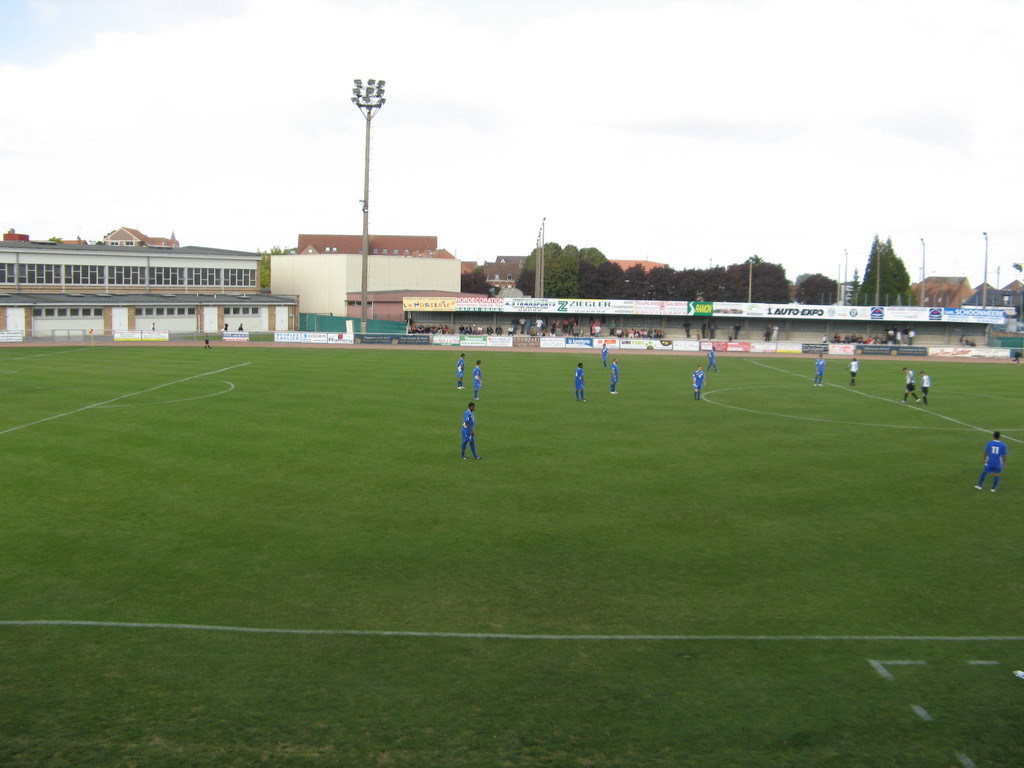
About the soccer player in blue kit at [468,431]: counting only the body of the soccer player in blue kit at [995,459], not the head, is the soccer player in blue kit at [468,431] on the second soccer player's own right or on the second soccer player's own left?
on the second soccer player's own left

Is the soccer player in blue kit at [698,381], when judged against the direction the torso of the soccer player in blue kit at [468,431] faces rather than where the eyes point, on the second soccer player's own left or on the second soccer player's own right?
on the second soccer player's own left

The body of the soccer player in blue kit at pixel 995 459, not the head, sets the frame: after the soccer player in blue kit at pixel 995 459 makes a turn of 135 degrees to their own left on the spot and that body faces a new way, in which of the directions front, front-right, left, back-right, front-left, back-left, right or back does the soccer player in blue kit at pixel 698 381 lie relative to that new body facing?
right

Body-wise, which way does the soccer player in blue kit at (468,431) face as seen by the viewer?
to the viewer's right

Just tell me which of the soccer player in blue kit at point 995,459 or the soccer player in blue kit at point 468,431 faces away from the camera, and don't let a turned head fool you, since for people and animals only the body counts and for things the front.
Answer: the soccer player in blue kit at point 995,459

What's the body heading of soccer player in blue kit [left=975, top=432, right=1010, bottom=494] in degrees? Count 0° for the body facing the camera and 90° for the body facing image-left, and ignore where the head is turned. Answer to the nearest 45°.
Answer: approximately 180°

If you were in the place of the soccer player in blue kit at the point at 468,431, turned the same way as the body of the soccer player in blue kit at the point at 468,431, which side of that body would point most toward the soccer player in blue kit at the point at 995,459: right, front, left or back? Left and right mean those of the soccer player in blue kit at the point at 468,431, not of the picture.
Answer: front
